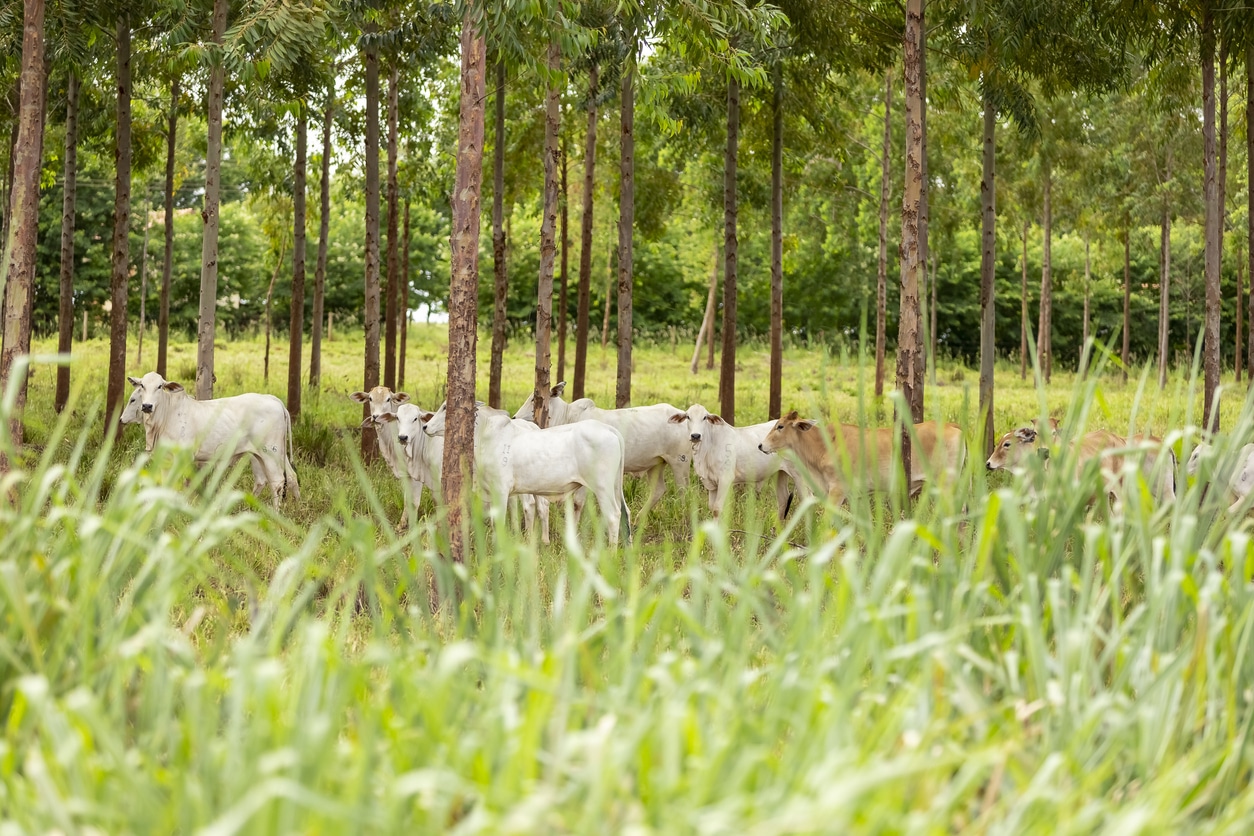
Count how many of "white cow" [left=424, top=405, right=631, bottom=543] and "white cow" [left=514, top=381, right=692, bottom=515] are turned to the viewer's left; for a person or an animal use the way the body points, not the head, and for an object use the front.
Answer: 2

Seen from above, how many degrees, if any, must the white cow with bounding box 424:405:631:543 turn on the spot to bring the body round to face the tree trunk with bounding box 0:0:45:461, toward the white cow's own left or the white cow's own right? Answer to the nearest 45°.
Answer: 0° — it already faces it

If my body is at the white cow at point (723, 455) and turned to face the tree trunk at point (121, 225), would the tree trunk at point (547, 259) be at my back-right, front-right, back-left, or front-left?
front-right

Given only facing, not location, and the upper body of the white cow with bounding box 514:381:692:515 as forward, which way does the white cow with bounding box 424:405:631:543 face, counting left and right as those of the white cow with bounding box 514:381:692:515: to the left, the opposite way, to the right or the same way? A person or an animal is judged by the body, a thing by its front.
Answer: the same way

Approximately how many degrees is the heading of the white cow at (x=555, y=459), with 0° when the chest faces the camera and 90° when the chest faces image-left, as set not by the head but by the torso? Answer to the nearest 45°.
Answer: approximately 90°

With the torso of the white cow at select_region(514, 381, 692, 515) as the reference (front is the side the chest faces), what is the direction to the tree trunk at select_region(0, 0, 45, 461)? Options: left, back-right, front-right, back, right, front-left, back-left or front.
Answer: front-left

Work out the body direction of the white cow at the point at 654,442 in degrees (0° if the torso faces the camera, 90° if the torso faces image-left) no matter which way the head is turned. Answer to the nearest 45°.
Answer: approximately 90°

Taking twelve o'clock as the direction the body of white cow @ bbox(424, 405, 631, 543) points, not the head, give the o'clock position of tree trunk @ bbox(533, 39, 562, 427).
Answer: The tree trunk is roughly at 3 o'clock from the white cow.

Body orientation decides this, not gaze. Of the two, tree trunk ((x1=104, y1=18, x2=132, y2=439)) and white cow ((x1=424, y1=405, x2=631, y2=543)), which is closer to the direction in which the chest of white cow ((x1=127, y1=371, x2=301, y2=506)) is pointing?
the tree trunk

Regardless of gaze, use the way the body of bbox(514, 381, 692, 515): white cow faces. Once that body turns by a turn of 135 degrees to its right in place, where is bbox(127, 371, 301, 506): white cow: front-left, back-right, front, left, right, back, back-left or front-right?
back-left

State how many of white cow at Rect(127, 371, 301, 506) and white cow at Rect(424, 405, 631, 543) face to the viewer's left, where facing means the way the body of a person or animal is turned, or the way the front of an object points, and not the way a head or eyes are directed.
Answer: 2

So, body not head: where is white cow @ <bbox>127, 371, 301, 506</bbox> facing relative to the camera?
to the viewer's left
